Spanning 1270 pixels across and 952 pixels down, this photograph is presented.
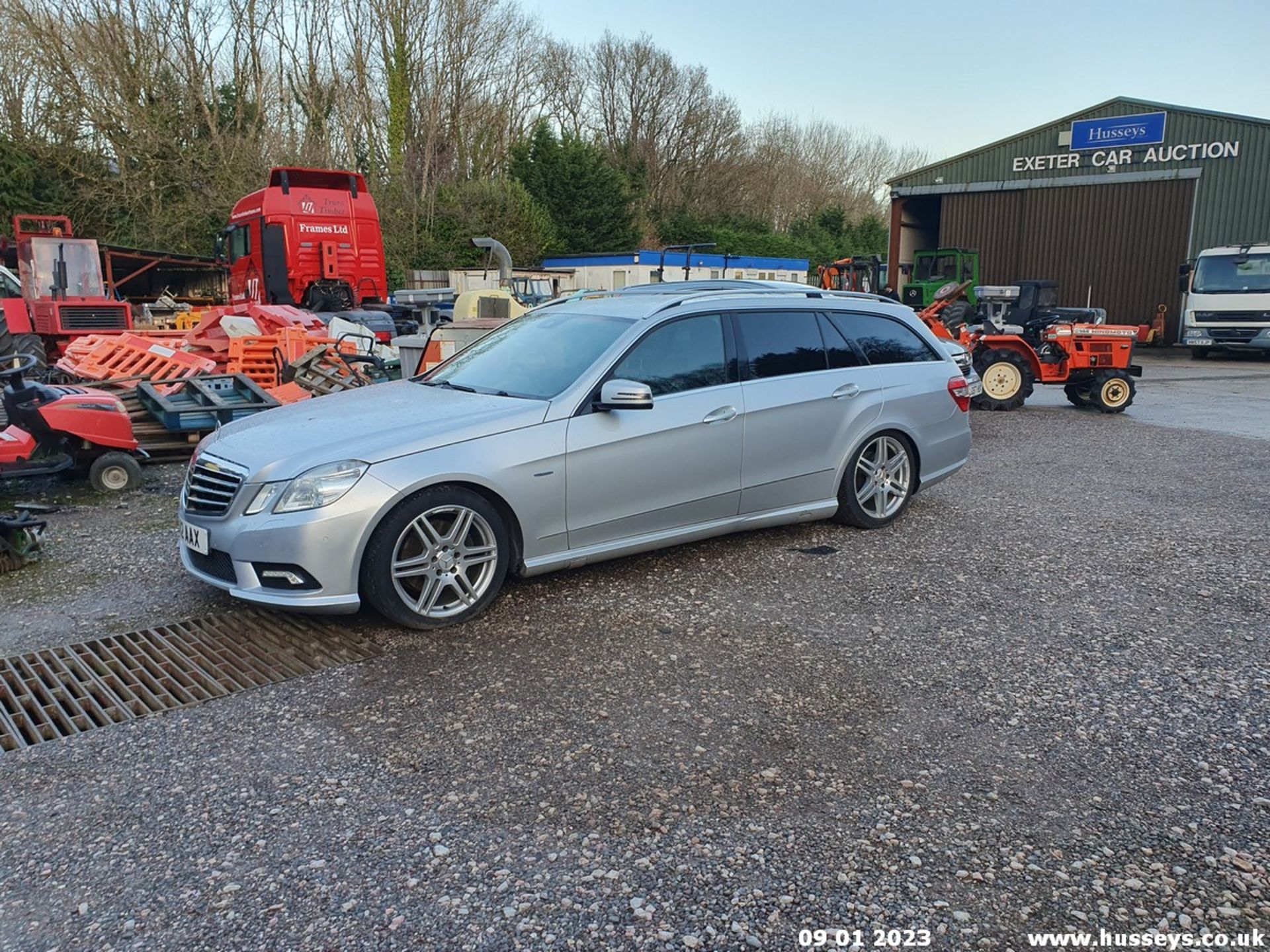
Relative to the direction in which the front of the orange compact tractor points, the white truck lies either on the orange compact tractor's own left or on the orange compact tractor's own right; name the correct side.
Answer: on the orange compact tractor's own left

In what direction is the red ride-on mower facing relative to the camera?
to the viewer's right

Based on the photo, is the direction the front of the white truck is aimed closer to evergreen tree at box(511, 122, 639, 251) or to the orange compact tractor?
the orange compact tractor

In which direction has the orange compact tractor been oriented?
to the viewer's right

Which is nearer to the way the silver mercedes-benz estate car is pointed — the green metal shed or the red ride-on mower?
the red ride-on mower

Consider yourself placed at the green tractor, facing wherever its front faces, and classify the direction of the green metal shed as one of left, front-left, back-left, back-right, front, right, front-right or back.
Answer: back

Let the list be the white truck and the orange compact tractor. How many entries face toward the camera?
1

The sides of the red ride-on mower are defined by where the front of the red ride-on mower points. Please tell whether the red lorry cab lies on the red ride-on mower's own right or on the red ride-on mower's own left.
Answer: on the red ride-on mower's own left

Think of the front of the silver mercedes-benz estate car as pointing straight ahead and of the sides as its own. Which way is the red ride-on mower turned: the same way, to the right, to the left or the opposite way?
the opposite way
